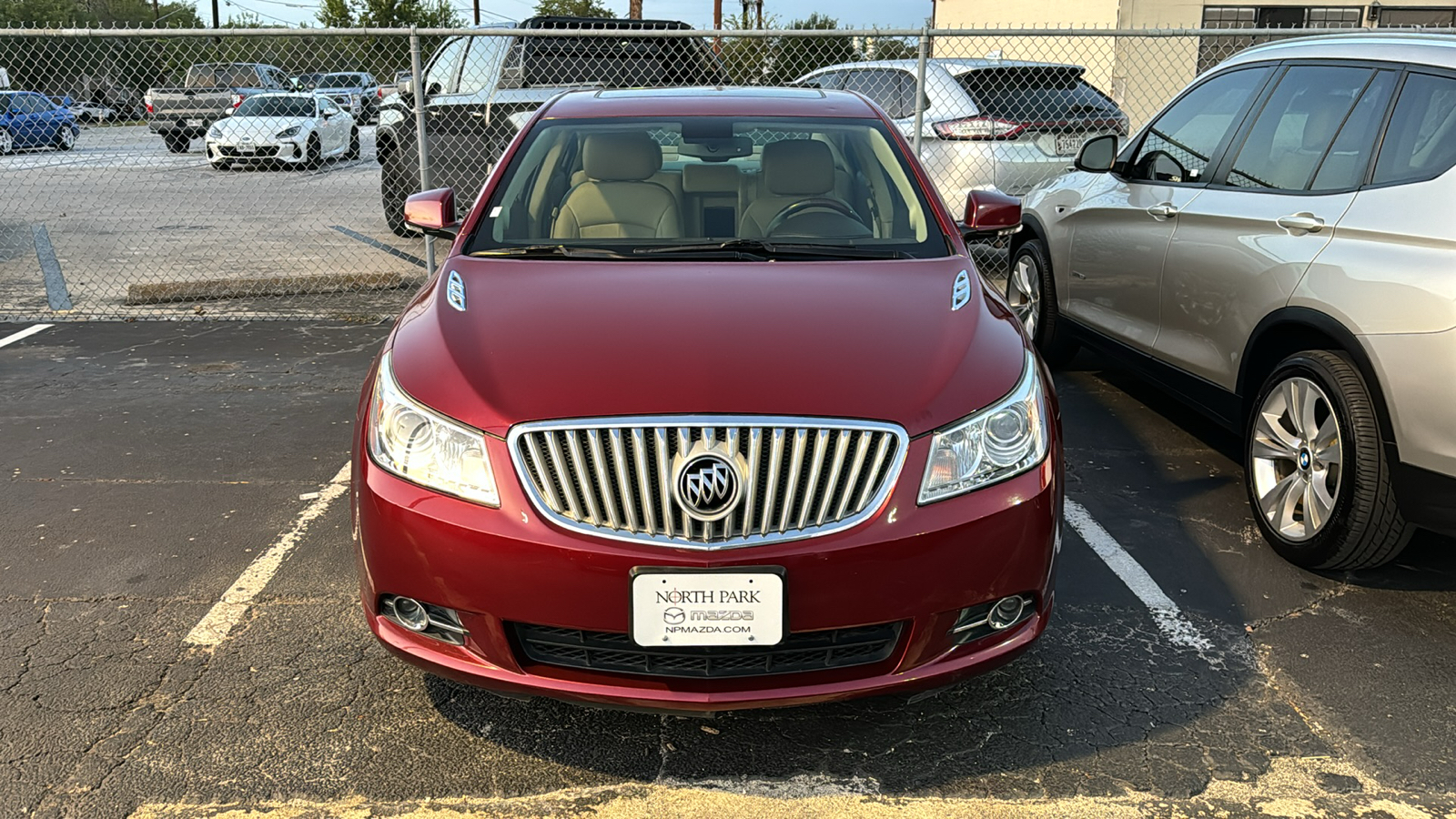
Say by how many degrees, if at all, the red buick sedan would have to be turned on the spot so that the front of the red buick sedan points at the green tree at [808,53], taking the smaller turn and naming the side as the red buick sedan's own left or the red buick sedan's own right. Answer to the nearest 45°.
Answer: approximately 180°

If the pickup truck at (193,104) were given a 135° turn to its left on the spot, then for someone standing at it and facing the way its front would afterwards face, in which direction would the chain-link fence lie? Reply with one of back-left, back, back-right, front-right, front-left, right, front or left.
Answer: left

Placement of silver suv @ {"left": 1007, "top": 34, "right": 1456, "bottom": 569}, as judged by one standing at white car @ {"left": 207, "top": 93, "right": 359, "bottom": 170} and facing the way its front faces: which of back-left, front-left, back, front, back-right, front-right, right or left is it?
front-left

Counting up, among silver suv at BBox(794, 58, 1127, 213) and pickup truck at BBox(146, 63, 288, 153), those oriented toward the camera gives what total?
0

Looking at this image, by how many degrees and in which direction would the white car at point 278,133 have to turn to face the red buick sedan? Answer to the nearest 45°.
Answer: approximately 45° to its left

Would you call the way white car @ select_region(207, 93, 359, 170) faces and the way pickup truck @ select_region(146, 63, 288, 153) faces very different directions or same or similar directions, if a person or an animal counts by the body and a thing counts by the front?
very different directions

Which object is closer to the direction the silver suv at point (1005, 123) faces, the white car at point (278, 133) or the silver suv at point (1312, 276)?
the white car

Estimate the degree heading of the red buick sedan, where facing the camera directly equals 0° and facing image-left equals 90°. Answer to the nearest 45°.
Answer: approximately 0°

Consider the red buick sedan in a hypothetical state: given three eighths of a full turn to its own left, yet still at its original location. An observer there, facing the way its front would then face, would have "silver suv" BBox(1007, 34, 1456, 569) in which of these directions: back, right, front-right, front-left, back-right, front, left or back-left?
front

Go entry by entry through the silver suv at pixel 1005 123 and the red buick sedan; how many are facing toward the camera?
1

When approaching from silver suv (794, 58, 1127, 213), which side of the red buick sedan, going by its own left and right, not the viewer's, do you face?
back

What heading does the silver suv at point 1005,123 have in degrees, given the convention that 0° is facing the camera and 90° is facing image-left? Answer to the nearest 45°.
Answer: approximately 135°
